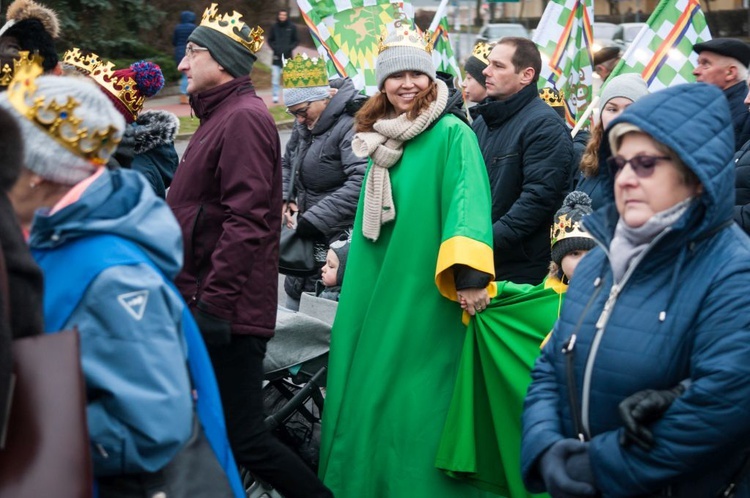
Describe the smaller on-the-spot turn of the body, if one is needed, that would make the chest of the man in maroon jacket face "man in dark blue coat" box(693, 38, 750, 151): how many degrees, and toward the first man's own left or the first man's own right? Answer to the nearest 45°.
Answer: approximately 135° to the first man's own right

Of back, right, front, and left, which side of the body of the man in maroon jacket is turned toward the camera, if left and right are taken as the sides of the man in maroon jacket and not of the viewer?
left

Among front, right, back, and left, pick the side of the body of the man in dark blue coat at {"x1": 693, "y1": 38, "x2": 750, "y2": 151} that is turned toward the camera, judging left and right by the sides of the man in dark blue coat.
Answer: left

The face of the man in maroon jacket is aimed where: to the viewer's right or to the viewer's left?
to the viewer's left

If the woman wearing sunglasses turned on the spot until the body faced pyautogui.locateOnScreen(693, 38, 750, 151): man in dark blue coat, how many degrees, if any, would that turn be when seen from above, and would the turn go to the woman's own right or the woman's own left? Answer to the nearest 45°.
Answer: approximately 135° to the woman's own right

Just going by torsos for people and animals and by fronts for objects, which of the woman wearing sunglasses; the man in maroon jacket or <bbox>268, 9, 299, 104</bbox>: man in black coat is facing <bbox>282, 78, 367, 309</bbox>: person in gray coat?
the man in black coat

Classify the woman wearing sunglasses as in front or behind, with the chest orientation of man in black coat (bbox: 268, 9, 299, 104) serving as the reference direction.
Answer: in front
